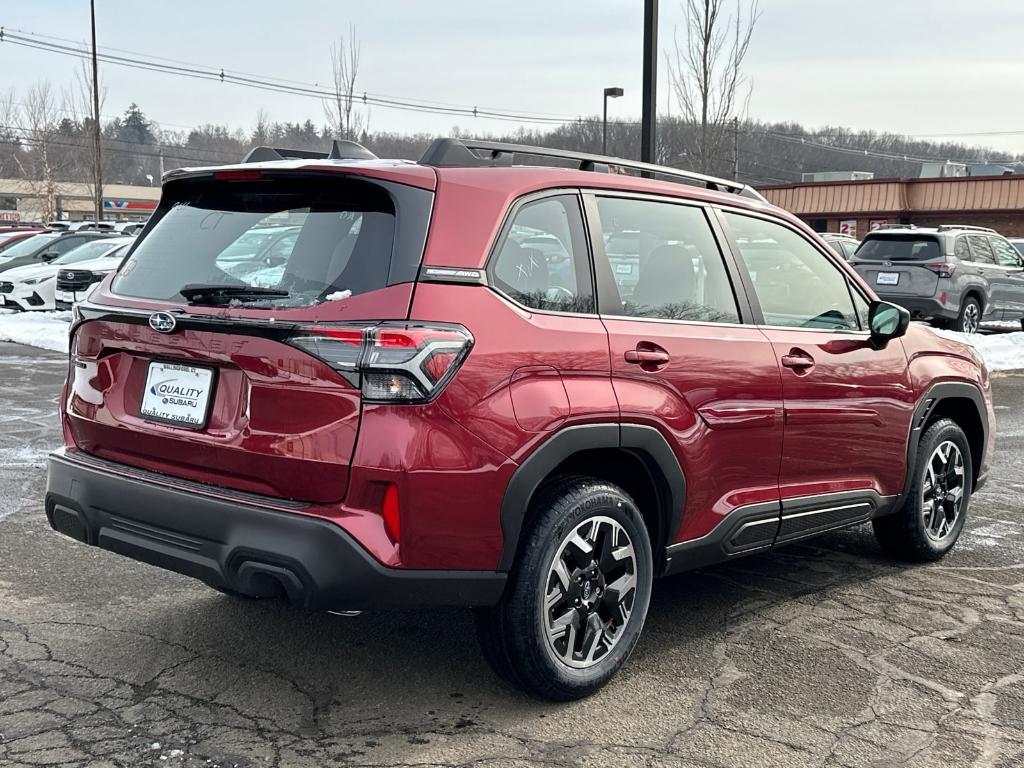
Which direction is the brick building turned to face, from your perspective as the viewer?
facing the viewer

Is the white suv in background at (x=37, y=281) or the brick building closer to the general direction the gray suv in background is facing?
the brick building

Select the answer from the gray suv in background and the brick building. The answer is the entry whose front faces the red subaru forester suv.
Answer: the brick building

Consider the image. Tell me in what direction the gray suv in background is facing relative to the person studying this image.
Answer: facing away from the viewer and to the right of the viewer

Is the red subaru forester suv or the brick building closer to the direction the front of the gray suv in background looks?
the brick building

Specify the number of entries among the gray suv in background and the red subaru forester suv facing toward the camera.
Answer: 0

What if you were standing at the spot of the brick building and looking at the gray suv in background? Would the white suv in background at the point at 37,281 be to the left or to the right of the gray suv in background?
right

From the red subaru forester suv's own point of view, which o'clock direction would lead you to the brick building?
The brick building is roughly at 11 o'clock from the red subaru forester suv.

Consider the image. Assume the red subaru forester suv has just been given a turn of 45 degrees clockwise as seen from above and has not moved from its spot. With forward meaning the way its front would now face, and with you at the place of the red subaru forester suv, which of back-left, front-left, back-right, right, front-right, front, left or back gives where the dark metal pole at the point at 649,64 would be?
left

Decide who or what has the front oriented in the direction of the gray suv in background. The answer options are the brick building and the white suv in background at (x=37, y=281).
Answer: the brick building

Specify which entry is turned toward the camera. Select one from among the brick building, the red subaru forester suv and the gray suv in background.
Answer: the brick building

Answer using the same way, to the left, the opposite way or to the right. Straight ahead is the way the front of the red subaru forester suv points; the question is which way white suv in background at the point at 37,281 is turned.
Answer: the opposite way

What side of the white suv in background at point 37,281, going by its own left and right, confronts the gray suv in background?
left

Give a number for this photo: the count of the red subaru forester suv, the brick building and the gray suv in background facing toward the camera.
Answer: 1

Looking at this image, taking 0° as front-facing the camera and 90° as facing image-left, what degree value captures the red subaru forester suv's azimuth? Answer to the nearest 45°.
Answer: approximately 225°
